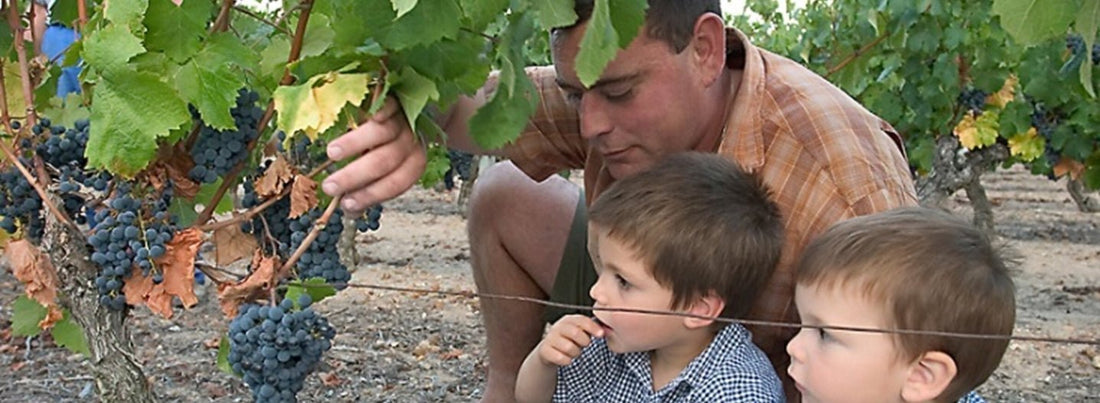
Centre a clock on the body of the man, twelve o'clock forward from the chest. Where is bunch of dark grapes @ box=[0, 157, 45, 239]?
The bunch of dark grapes is roughly at 1 o'clock from the man.

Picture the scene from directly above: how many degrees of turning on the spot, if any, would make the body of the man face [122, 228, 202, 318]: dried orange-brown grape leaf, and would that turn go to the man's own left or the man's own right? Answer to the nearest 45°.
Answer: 0° — they already face it

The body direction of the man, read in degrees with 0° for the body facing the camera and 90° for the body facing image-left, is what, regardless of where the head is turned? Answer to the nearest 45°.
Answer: approximately 45°

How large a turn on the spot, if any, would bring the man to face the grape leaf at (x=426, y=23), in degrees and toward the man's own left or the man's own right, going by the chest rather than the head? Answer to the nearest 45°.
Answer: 0° — they already face it

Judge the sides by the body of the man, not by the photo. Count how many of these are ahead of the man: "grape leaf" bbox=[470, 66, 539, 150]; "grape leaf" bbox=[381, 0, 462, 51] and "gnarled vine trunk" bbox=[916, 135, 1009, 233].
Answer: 2

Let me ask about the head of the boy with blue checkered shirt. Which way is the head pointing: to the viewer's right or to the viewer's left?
to the viewer's left

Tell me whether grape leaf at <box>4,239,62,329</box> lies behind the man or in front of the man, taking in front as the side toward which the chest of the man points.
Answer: in front

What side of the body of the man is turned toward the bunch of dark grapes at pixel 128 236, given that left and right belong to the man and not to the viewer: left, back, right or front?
front

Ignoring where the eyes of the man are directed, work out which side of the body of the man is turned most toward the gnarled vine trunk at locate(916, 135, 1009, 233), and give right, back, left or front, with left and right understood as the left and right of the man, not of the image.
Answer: back

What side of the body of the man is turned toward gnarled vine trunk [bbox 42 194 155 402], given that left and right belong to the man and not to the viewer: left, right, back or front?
front
